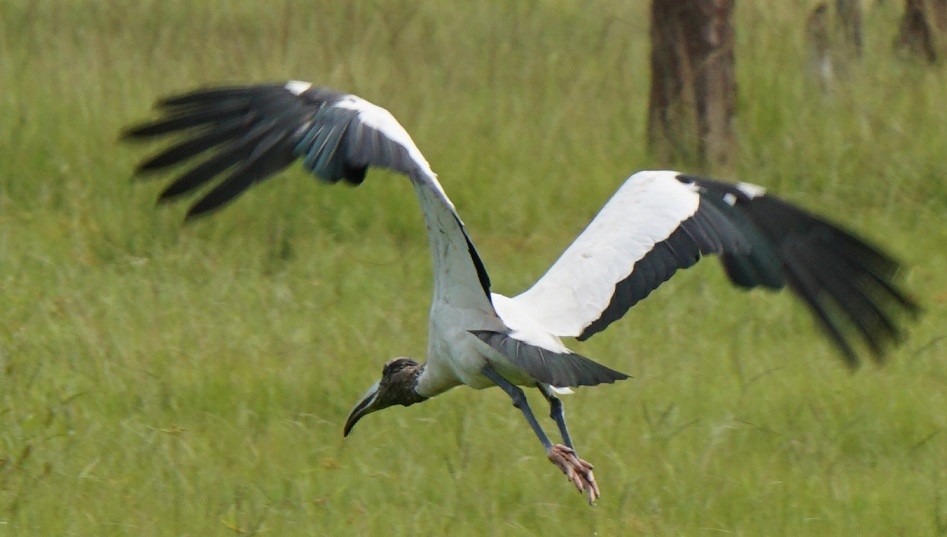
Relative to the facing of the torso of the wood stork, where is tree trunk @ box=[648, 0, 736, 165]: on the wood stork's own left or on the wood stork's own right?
on the wood stork's own right

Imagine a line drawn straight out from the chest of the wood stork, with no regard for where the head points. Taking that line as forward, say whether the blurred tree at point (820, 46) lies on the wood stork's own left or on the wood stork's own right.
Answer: on the wood stork's own right

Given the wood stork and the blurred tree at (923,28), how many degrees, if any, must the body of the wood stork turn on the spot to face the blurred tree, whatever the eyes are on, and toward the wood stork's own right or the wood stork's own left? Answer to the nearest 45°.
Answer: approximately 90° to the wood stork's own right

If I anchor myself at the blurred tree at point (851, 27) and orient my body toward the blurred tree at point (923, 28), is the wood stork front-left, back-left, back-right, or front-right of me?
back-right

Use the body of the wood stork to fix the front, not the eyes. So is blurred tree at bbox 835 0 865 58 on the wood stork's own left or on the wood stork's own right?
on the wood stork's own right
